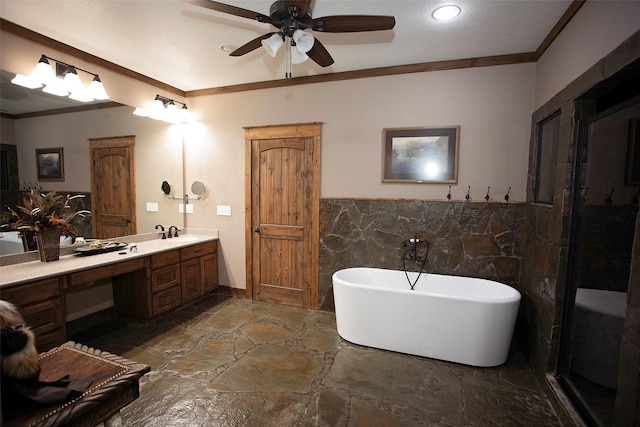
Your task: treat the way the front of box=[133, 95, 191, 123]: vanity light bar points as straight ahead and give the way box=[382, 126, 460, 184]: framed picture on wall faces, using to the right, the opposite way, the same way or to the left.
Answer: to the right

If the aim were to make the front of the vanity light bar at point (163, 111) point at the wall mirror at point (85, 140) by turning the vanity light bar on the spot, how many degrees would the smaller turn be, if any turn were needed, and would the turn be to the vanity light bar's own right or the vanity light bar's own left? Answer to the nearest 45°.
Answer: approximately 90° to the vanity light bar's own right

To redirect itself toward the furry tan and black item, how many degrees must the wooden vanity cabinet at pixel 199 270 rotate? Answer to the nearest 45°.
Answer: approximately 45° to its right

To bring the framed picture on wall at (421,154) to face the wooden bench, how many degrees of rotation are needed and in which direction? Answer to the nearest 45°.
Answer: approximately 45° to its right

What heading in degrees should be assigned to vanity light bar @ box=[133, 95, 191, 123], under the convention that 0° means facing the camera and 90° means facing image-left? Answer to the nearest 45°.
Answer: approximately 315°

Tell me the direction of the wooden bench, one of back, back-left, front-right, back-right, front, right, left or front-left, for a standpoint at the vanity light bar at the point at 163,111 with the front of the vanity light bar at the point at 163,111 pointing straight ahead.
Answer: front-right

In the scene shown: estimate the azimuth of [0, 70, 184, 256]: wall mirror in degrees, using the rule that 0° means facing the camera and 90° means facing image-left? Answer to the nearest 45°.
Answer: approximately 315°

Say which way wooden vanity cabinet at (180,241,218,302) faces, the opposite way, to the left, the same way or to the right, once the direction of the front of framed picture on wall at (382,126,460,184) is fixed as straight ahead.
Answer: to the left

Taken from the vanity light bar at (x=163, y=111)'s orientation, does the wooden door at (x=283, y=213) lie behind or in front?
in front

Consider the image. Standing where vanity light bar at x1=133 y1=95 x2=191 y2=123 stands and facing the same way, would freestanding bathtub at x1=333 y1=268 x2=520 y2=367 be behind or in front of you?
in front
